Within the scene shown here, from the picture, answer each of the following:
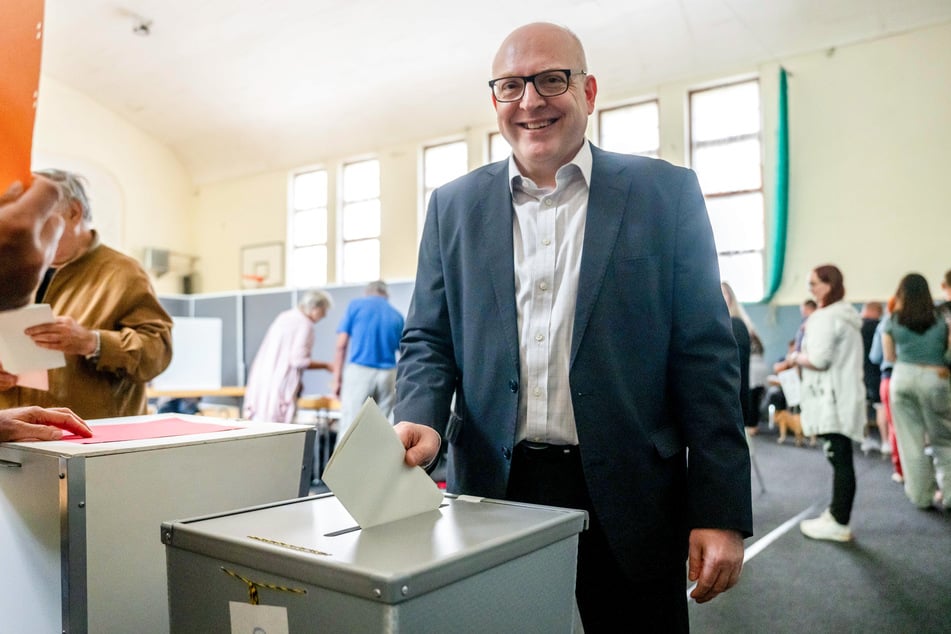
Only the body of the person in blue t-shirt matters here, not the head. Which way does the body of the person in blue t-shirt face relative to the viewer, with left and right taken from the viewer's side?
facing away from the viewer

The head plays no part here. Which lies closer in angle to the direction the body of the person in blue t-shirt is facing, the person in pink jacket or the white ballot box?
the person in pink jacket

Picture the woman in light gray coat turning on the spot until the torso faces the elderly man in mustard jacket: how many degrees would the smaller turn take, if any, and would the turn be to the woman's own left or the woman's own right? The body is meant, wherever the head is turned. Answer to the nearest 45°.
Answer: approximately 45° to the woman's own left

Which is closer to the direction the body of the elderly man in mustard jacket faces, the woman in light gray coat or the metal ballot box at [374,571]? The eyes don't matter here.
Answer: the metal ballot box

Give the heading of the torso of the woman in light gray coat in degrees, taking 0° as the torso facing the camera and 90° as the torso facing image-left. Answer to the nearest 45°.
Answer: approximately 90°

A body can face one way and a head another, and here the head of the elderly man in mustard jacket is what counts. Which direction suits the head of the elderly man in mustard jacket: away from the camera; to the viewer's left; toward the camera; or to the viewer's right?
to the viewer's left

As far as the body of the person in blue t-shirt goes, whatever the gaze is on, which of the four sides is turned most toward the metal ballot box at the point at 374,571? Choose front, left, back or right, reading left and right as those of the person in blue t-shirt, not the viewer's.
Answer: back

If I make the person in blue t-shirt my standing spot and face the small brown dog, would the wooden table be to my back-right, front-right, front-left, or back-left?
back-left

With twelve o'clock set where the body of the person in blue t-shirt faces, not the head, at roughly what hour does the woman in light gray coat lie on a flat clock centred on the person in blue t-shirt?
The woman in light gray coat is roughly at 4 o'clock from the person in blue t-shirt.

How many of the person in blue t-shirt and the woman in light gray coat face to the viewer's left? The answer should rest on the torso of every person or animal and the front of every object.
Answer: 1

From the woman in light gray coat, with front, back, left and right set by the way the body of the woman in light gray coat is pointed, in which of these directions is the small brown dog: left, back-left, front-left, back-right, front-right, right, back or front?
right

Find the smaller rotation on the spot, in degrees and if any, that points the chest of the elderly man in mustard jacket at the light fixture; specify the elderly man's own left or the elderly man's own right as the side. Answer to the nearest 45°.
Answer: approximately 135° to the elderly man's own right

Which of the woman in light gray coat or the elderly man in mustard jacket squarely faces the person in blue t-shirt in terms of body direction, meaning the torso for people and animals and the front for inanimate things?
the woman in light gray coat

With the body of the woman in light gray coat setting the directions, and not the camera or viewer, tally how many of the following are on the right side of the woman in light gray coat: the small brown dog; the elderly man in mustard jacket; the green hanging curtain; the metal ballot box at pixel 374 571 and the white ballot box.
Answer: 2

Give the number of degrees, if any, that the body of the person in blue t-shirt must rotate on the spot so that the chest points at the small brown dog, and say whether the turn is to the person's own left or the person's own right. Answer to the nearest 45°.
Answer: approximately 90° to the person's own right
